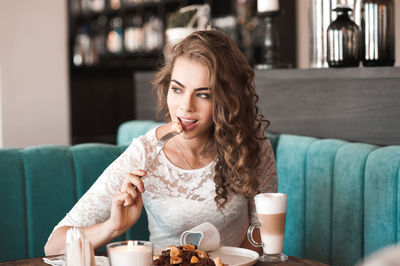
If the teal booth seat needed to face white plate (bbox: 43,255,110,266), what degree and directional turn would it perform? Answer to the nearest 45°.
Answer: approximately 45° to its right

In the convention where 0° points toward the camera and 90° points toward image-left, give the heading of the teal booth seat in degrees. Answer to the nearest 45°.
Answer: approximately 0°

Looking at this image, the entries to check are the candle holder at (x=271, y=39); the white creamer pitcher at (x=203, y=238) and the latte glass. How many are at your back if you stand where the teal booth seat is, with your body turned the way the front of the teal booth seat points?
1

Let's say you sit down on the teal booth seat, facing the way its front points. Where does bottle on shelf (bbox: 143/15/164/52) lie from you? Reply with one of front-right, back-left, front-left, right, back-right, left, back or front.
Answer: back

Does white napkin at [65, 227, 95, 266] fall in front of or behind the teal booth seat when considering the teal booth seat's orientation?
in front

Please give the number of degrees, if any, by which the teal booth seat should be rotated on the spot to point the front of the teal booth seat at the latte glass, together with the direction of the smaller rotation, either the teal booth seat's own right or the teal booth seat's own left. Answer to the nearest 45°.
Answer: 0° — it already faces it

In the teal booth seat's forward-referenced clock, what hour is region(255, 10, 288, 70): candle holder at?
The candle holder is roughly at 6 o'clock from the teal booth seat.

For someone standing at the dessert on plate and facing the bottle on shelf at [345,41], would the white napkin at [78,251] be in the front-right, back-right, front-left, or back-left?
back-left

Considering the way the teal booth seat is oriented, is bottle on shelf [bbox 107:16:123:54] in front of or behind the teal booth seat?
behind

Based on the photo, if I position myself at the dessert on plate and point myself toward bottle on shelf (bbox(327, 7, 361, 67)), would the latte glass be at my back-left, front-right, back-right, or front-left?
front-right

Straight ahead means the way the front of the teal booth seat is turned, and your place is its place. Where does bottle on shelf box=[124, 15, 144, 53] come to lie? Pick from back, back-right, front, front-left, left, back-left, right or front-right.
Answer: back
